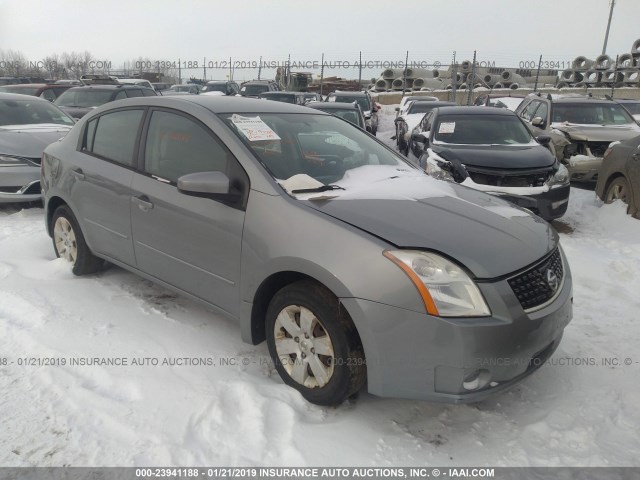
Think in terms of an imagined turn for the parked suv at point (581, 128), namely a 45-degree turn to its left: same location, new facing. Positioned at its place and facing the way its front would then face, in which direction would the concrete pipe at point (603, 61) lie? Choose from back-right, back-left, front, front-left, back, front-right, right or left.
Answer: left

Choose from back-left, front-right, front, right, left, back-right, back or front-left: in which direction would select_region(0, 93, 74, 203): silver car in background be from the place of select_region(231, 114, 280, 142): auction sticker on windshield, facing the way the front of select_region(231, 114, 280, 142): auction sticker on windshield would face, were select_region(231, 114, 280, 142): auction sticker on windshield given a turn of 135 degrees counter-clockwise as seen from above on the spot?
front-left

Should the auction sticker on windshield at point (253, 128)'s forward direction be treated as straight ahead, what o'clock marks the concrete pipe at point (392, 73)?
The concrete pipe is roughly at 8 o'clock from the auction sticker on windshield.

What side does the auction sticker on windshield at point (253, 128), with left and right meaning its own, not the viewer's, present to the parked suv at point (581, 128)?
left

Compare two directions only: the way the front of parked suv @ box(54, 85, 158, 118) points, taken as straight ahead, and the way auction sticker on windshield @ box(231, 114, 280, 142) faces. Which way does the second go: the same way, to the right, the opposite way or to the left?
to the left

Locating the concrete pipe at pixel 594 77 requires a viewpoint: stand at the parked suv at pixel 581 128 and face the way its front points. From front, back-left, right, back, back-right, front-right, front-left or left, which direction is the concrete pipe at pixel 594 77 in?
back-left

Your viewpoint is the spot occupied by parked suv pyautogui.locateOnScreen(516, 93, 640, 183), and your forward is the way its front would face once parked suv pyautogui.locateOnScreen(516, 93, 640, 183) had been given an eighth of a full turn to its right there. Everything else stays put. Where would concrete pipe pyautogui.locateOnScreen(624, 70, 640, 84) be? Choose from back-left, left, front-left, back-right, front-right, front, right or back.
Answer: back

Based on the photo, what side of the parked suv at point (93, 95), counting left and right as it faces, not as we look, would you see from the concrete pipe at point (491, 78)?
back

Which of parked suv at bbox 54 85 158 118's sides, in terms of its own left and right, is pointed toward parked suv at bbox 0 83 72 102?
right

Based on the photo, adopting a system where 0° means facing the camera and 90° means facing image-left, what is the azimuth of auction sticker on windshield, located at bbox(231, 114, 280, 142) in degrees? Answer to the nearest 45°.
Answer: approximately 315°

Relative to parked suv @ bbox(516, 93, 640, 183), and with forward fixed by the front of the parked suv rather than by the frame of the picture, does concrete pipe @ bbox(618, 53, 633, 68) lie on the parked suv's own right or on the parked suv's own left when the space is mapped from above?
on the parked suv's own left

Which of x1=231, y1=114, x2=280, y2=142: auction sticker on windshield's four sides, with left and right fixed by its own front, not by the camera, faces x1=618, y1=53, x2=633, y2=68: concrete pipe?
left

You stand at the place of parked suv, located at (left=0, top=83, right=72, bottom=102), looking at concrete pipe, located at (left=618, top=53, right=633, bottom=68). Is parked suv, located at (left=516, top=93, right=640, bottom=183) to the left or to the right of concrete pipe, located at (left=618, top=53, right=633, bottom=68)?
right
